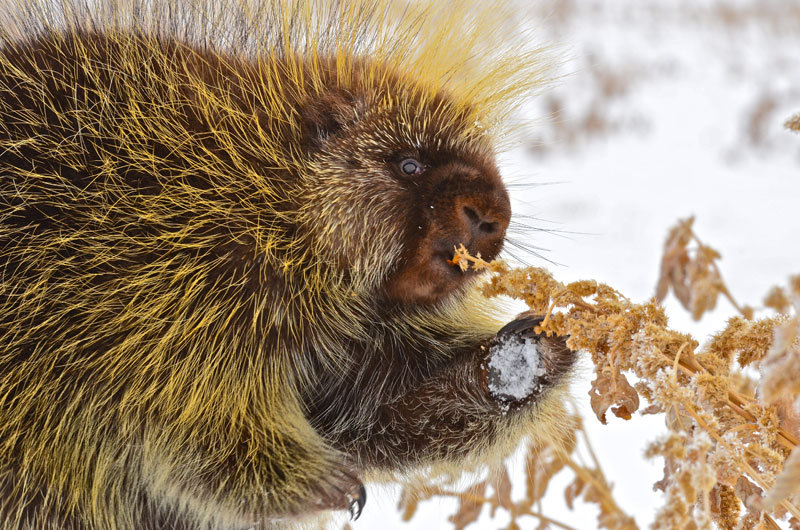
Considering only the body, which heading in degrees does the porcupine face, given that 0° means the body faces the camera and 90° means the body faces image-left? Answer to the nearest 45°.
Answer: approximately 270°

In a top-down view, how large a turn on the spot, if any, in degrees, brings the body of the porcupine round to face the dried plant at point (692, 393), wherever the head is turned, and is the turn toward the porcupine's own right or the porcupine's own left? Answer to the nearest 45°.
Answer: approximately 45° to the porcupine's own right
